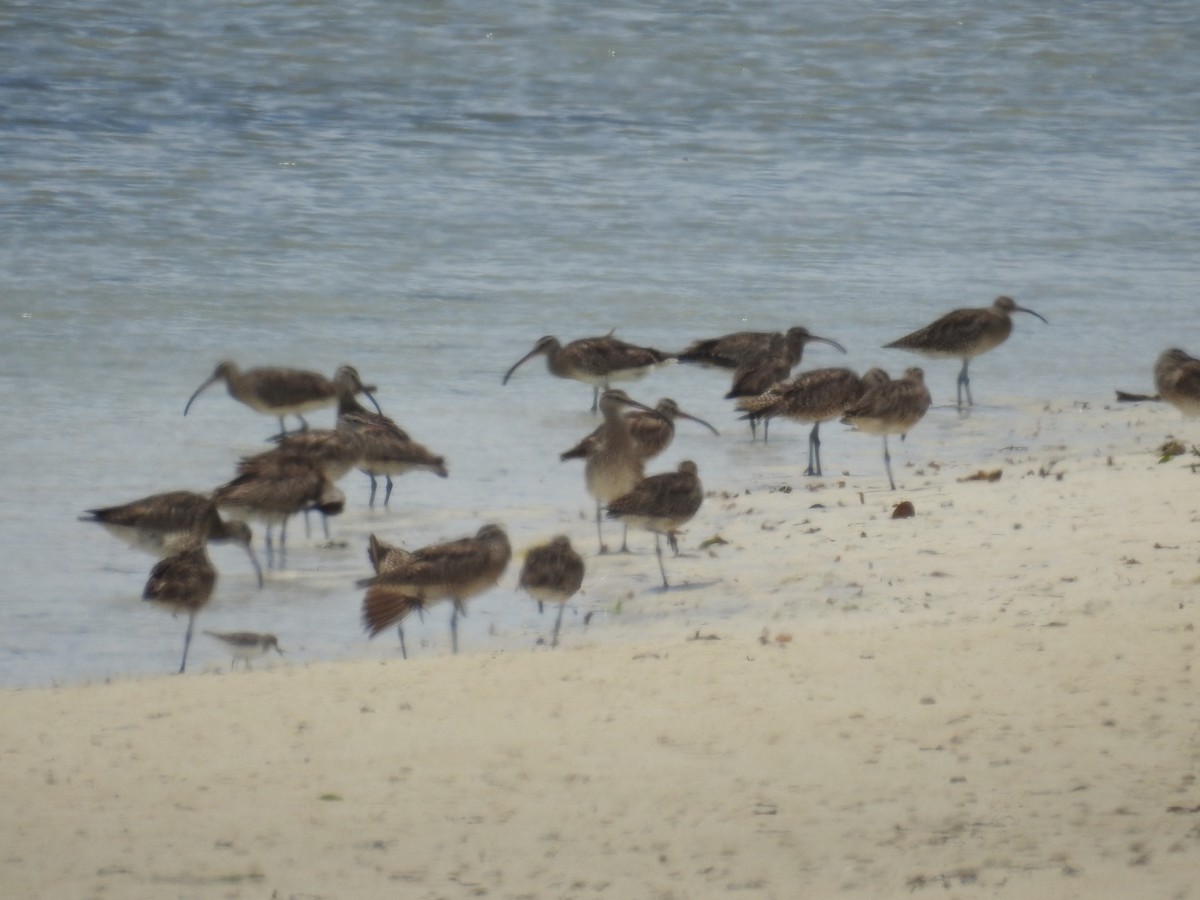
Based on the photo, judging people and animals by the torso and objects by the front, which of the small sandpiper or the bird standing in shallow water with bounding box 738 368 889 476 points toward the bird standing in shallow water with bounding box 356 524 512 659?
the small sandpiper

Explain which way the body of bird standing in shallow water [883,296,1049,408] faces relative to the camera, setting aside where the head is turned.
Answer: to the viewer's right

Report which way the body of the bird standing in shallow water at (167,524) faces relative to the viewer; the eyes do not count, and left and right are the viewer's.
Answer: facing to the right of the viewer

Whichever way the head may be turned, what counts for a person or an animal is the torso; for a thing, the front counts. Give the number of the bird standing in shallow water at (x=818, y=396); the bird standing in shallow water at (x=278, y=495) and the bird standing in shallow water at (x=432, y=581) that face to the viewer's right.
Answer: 3

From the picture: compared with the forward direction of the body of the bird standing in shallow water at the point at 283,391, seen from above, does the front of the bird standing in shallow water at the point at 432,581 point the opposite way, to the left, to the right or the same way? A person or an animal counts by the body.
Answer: the opposite way

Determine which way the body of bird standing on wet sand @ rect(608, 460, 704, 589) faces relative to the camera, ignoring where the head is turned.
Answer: to the viewer's right

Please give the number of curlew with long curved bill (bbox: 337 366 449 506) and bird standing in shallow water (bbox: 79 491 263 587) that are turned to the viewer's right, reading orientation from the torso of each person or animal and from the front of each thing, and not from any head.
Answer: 1

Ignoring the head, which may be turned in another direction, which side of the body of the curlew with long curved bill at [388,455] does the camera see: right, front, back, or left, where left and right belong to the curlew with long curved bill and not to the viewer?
left

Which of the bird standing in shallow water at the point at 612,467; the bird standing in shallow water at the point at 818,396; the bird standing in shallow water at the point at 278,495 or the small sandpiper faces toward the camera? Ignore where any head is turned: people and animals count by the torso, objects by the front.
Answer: the bird standing in shallow water at the point at 612,467

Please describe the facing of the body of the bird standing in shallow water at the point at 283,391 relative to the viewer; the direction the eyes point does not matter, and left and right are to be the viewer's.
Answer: facing to the left of the viewer

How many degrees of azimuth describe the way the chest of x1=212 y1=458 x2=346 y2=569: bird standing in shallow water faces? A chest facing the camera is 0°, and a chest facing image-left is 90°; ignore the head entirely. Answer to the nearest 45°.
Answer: approximately 270°
